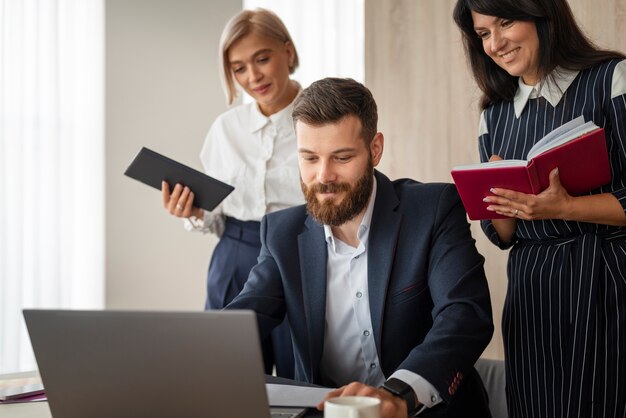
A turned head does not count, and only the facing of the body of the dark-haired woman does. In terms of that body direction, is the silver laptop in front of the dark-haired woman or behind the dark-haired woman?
in front

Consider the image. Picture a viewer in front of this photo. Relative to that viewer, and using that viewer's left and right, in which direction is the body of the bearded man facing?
facing the viewer and to the left of the viewer

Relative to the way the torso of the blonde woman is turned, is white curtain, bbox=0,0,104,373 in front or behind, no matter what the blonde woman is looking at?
behind

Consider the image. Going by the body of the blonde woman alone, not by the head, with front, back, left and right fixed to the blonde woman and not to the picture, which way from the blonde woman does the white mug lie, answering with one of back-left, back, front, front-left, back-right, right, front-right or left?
front

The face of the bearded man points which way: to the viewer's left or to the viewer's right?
to the viewer's left

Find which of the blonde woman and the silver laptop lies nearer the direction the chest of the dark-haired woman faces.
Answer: the silver laptop

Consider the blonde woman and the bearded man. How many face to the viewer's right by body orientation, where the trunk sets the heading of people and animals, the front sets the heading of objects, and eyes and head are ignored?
0

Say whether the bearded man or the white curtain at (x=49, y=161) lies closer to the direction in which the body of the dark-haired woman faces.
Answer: the bearded man

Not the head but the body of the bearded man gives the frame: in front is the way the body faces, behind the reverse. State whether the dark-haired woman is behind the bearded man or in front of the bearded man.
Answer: behind

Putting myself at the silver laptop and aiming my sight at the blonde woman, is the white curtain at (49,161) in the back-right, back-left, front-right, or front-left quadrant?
front-left

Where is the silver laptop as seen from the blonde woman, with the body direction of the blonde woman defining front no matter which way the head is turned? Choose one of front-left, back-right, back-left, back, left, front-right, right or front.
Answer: front

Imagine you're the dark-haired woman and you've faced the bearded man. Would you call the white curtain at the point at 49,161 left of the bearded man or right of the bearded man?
right

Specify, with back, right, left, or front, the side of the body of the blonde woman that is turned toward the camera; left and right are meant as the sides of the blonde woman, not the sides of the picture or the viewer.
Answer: front

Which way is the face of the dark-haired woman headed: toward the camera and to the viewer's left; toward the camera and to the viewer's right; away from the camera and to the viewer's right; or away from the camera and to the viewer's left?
toward the camera and to the viewer's left
